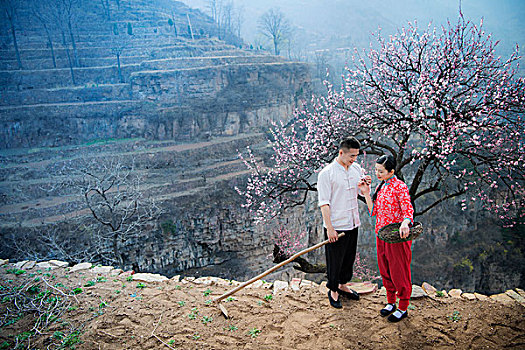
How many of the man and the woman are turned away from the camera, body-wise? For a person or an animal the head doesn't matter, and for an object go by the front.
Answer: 0

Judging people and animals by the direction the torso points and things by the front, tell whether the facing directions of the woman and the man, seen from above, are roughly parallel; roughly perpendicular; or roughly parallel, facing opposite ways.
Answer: roughly perpendicular

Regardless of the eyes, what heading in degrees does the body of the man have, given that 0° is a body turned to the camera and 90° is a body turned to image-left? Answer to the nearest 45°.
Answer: approximately 315°

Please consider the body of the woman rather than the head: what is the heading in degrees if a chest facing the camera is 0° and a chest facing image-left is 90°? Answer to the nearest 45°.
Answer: approximately 45°

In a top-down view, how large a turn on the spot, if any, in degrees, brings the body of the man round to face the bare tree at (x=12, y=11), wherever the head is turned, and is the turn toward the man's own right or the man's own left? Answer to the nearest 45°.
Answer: approximately 180°

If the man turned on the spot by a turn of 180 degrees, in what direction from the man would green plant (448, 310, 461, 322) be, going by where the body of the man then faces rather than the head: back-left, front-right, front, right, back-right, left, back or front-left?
back-right

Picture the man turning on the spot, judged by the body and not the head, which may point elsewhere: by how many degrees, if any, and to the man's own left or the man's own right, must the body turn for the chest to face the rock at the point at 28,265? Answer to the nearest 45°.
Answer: approximately 135° to the man's own right
